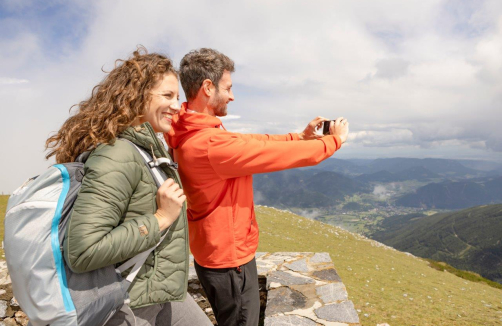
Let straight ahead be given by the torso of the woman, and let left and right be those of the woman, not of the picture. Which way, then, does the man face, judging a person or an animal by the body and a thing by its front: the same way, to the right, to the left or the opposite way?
the same way

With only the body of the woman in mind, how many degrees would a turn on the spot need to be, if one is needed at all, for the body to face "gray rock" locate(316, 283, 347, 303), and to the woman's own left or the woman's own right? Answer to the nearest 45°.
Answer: approximately 45° to the woman's own left

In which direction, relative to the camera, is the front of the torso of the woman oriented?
to the viewer's right

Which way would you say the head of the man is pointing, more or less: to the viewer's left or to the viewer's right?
to the viewer's right

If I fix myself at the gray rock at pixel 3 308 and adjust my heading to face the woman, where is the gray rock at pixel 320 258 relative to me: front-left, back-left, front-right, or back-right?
front-left

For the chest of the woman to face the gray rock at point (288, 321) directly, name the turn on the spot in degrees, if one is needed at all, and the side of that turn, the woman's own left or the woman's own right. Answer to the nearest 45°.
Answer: approximately 45° to the woman's own left

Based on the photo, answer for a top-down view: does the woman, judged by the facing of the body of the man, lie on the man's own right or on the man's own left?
on the man's own right

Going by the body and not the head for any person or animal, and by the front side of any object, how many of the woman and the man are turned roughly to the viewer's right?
2

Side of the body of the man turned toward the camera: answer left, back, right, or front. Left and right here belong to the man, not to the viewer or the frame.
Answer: right
